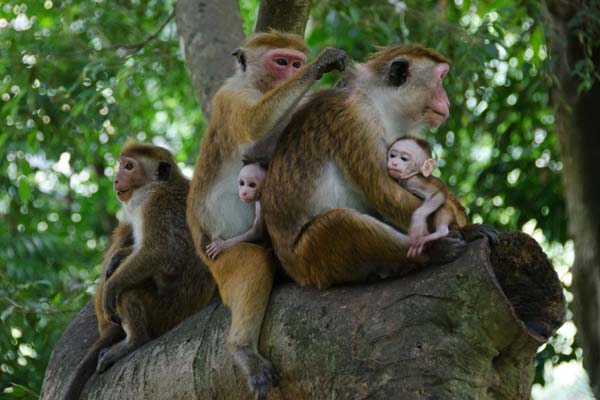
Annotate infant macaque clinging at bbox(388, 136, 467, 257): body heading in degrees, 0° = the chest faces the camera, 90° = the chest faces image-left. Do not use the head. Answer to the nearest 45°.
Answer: approximately 90°

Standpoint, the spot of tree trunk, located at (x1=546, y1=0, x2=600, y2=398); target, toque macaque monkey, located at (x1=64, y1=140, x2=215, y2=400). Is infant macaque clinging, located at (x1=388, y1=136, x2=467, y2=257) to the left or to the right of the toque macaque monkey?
left

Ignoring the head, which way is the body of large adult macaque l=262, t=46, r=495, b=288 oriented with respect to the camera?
to the viewer's right

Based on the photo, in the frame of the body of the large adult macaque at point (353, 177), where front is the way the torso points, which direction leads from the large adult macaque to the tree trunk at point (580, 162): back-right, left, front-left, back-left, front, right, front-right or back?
front-left
